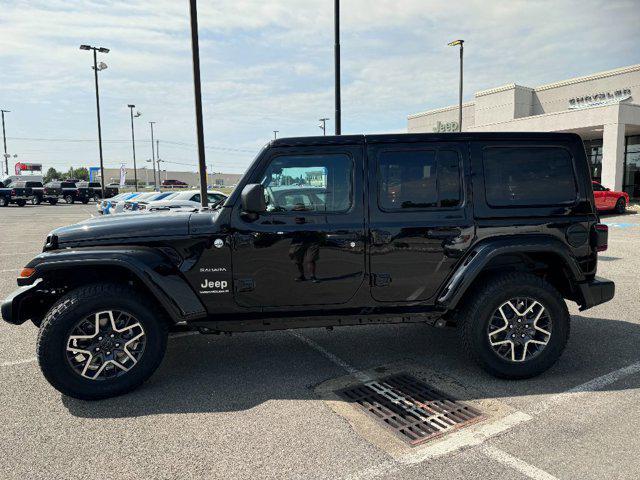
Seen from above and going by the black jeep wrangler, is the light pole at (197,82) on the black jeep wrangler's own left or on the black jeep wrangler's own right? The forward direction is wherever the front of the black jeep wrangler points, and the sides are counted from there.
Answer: on the black jeep wrangler's own right

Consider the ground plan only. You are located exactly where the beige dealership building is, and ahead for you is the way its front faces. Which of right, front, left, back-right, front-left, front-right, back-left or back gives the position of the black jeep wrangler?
front-left

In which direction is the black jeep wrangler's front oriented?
to the viewer's left

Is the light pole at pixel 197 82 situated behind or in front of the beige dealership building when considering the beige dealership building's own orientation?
in front

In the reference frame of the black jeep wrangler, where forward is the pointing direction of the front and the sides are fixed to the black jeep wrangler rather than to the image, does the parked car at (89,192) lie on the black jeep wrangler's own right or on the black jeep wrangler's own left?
on the black jeep wrangler's own right

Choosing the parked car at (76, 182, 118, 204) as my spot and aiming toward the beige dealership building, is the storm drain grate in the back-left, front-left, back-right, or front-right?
front-right

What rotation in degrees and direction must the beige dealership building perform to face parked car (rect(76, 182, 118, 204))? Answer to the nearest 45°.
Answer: approximately 45° to its right

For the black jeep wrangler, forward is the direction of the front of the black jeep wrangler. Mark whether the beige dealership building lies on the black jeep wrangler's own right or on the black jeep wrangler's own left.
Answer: on the black jeep wrangler's own right

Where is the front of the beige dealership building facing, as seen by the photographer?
facing the viewer and to the left of the viewer

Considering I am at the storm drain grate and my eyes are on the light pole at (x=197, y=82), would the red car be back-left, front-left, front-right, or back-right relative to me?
front-right

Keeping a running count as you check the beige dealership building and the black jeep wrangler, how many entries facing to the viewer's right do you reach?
0
